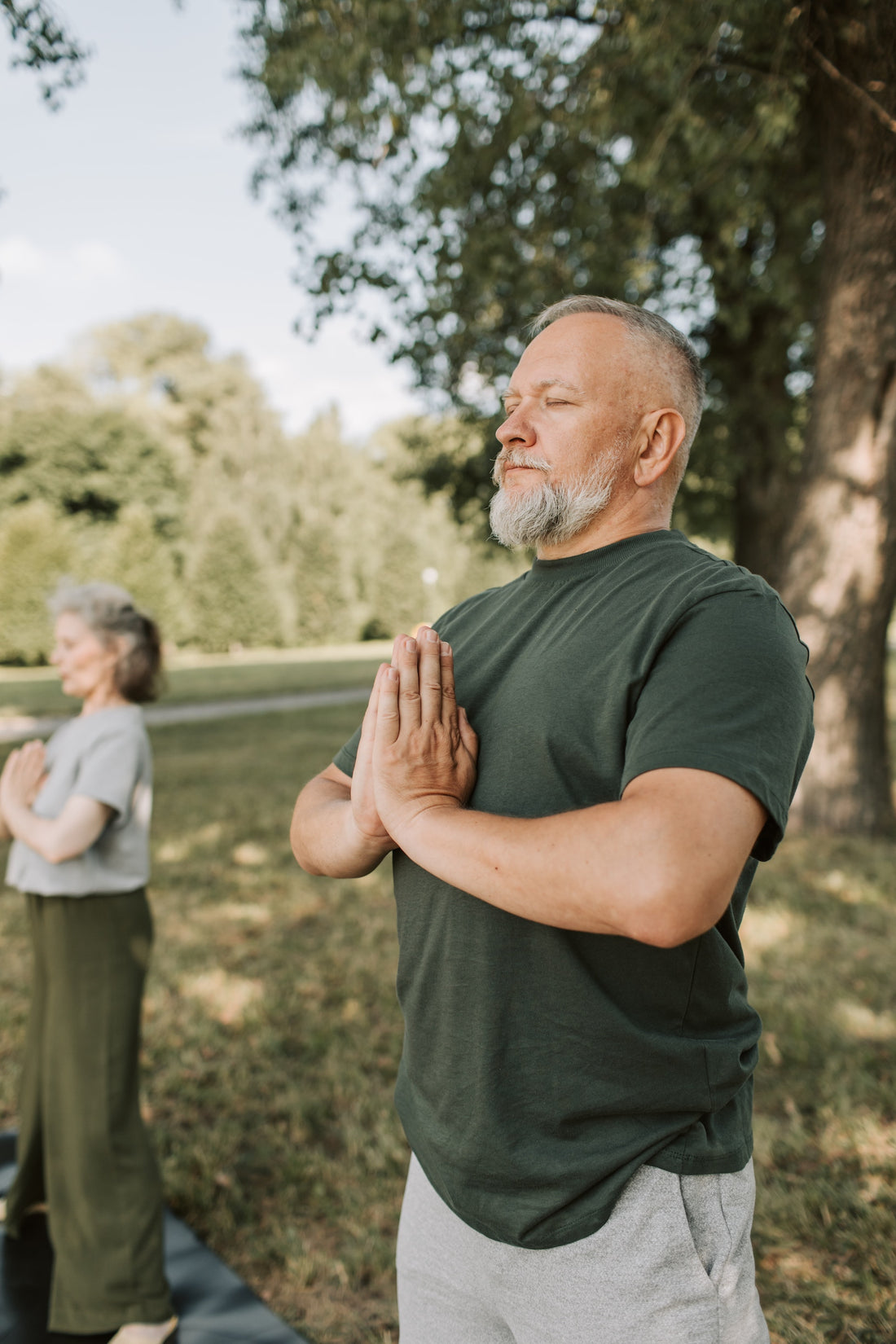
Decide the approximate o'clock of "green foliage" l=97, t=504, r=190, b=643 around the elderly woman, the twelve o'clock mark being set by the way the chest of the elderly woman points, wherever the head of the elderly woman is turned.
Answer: The green foliage is roughly at 3 o'clock from the elderly woman.

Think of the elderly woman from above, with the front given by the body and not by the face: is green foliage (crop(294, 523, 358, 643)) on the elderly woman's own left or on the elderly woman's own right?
on the elderly woman's own right

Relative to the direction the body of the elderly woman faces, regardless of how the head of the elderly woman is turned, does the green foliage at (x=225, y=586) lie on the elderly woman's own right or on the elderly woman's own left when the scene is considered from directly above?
on the elderly woman's own right

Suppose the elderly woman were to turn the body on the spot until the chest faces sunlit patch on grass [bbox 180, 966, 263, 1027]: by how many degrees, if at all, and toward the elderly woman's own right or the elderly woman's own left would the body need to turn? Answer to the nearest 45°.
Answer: approximately 90° to the elderly woman's own right

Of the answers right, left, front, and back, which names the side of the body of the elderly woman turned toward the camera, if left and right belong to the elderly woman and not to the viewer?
left

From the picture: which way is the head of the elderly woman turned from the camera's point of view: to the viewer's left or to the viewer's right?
to the viewer's left

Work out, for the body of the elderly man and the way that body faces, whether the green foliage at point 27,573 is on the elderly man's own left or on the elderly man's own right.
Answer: on the elderly man's own right

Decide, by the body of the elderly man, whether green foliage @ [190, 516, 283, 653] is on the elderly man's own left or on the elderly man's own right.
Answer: on the elderly man's own right
